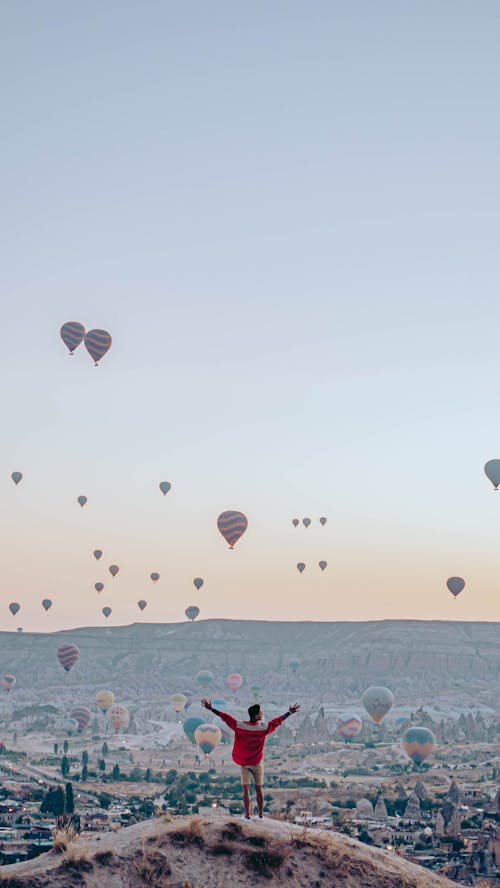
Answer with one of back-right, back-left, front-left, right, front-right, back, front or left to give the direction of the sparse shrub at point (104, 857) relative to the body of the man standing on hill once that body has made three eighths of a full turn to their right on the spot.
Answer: back-right

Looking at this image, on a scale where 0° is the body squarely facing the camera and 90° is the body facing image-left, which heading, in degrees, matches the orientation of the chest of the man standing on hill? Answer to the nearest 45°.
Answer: approximately 180°
